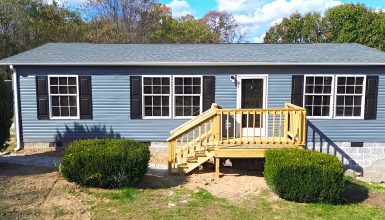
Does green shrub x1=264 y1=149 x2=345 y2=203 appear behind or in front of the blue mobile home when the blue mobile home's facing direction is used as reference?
in front

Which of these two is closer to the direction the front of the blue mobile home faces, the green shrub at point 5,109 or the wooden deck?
the wooden deck

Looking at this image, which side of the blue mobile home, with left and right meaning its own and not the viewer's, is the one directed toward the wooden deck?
front

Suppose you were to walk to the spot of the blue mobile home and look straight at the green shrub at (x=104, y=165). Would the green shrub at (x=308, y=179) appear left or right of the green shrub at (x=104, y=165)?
left

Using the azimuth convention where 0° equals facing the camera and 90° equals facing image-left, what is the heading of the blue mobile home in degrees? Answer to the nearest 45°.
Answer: approximately 0°

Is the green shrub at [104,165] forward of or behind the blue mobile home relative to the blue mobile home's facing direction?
forward

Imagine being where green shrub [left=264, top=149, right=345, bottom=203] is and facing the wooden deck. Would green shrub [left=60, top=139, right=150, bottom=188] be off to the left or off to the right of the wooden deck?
left

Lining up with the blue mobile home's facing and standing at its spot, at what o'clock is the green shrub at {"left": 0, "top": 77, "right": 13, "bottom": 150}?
The green shrub is roughly at 2 o'clock from the blue mobile home.
